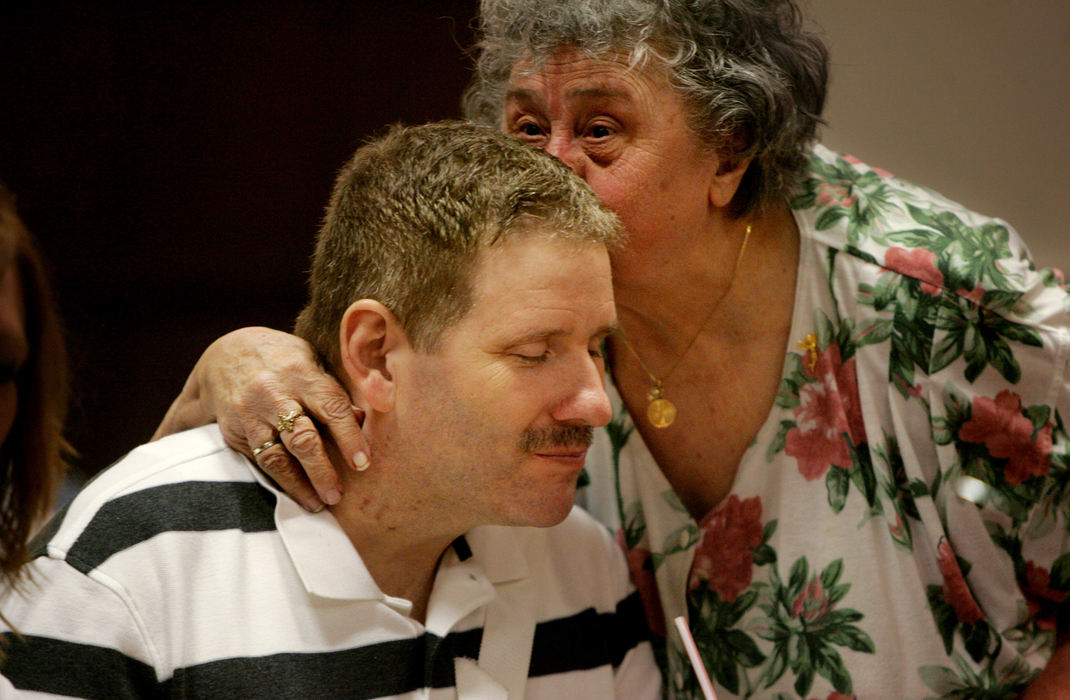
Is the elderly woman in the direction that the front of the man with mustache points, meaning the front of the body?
no

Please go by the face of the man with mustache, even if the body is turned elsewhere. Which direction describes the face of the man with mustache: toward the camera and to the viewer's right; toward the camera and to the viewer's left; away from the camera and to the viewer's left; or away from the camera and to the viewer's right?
toward the camera and to the viewer's right

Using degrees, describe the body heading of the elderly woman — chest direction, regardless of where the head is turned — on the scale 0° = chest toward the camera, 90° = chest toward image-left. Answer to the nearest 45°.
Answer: approximately 45°

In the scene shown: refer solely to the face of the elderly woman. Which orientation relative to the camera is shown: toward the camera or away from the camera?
toward the camera

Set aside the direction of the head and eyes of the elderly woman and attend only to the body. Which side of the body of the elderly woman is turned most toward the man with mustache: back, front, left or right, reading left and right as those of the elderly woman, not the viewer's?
front

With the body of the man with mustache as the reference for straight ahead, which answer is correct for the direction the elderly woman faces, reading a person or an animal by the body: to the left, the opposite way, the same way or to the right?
to the right

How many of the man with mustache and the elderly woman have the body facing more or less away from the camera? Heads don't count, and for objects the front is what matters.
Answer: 0
